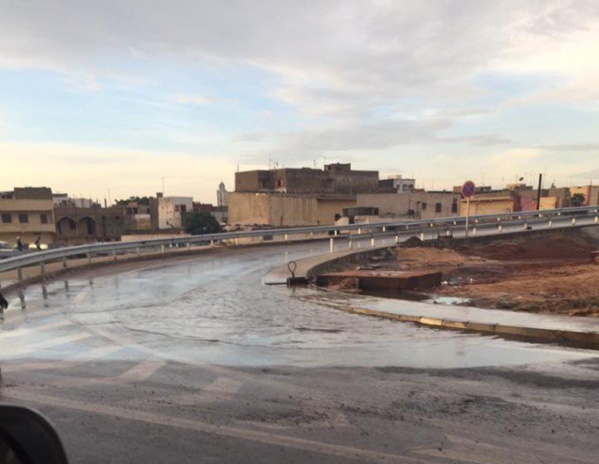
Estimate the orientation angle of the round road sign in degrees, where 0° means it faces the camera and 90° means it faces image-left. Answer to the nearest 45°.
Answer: approximately 0°
